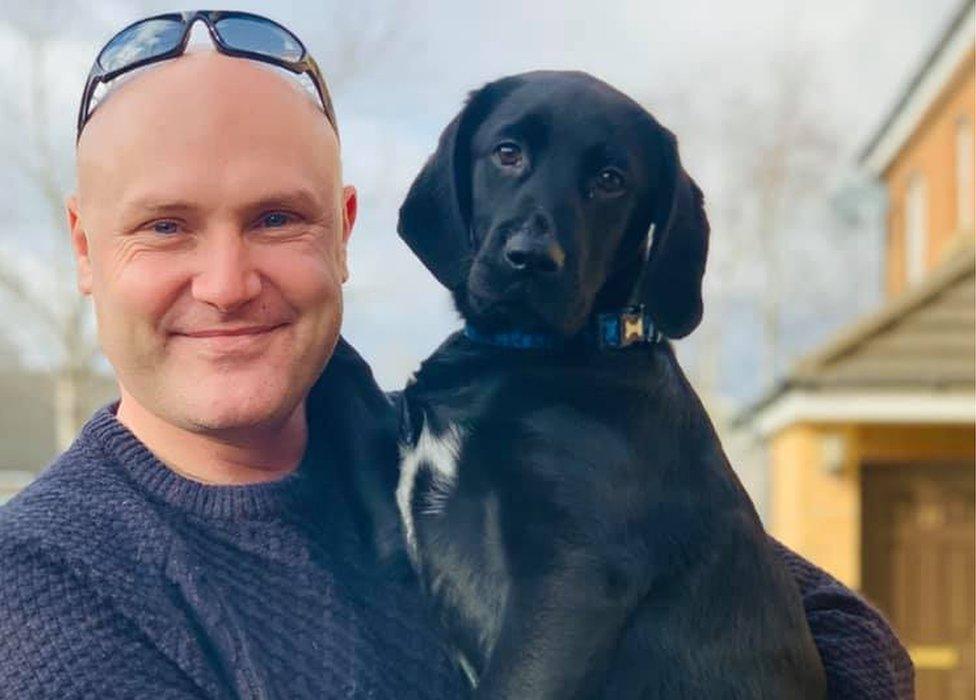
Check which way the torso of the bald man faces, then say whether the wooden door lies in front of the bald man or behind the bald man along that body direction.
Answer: behind

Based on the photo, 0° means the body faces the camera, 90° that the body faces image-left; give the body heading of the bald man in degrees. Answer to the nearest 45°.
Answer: approximately 0°
